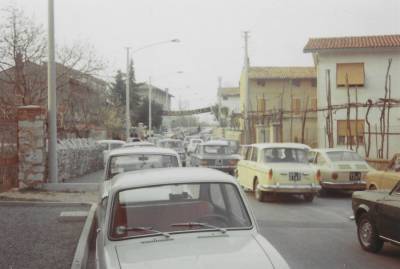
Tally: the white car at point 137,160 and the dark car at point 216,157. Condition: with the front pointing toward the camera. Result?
1

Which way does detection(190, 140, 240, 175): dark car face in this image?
away from the camera

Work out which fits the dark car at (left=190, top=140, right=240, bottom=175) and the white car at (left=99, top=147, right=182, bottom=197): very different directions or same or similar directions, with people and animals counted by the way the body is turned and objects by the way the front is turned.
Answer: very different directions

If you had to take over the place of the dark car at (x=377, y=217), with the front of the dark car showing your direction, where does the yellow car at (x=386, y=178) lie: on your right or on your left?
on your right

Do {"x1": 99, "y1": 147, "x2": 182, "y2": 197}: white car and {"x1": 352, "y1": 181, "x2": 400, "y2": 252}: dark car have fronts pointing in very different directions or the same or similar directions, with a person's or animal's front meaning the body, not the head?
very different directions
